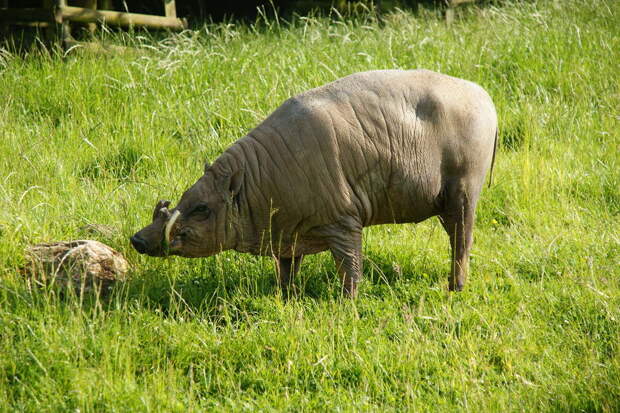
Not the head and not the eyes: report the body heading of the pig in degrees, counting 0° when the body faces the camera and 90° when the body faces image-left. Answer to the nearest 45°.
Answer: approximately 90°

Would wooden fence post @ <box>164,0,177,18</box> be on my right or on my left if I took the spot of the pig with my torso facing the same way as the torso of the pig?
on my right

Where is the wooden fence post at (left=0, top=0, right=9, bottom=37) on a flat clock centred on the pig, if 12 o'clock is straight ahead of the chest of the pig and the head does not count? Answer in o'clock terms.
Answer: The wooden fence post is roughly at 2 o'clock from the pig.
